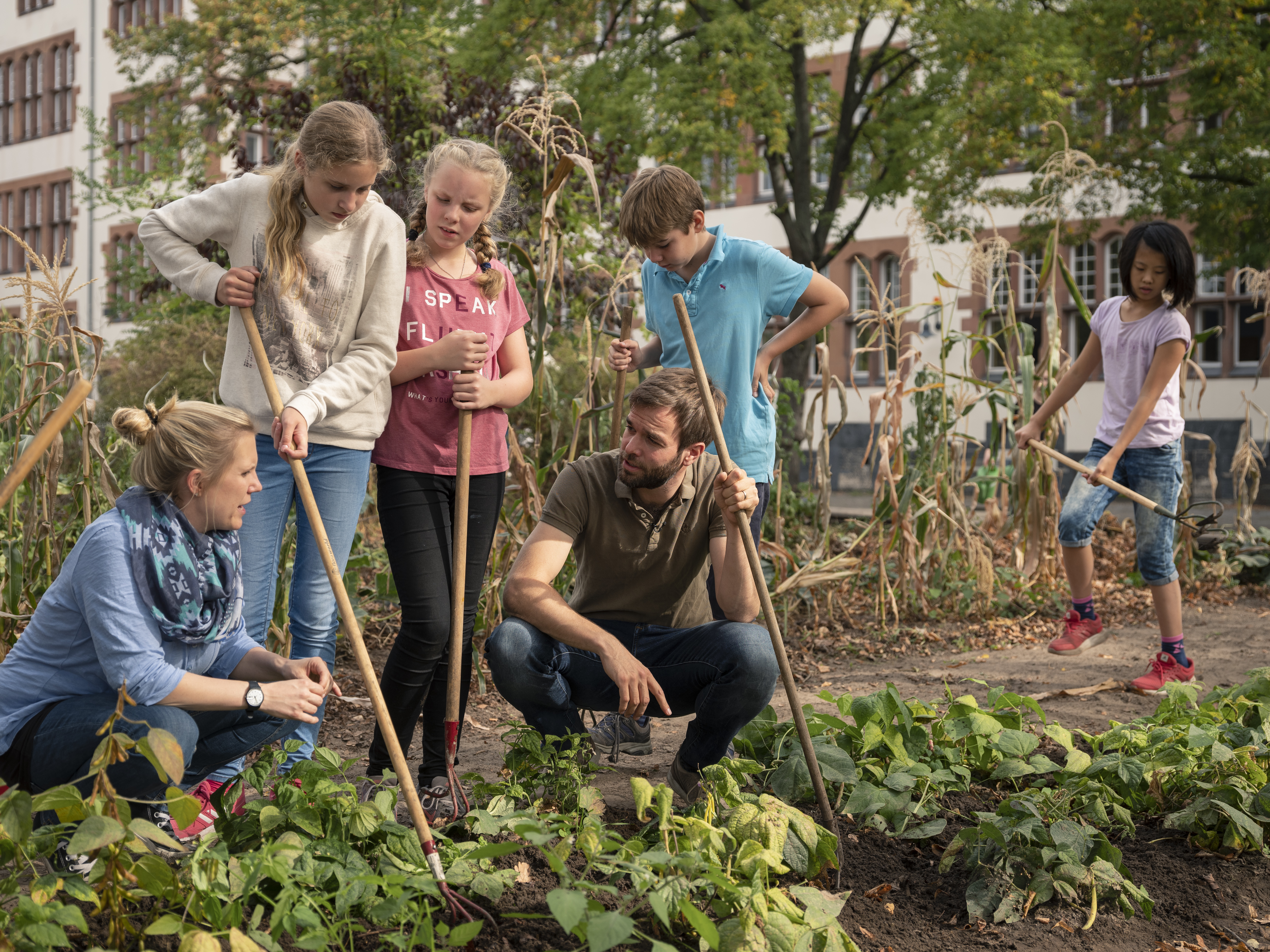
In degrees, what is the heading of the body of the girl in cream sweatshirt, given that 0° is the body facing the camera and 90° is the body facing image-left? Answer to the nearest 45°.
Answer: approximately 0°

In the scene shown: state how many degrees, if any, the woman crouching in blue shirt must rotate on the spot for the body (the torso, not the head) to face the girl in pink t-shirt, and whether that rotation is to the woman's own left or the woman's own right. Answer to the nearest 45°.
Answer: approximately 45° to the woman's own left

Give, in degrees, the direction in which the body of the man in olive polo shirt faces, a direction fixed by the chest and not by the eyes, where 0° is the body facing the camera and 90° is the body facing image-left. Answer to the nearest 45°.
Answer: approximately 0°

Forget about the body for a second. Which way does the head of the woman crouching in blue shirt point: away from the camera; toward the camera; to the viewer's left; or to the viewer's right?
to the viewer's right

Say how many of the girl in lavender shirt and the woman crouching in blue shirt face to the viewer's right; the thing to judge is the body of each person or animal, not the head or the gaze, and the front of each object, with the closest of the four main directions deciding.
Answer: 1

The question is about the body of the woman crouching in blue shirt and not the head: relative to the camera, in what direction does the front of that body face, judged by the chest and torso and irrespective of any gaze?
to the viewer's right

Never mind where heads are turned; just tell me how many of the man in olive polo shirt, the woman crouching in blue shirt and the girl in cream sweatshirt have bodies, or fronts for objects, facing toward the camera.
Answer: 2
